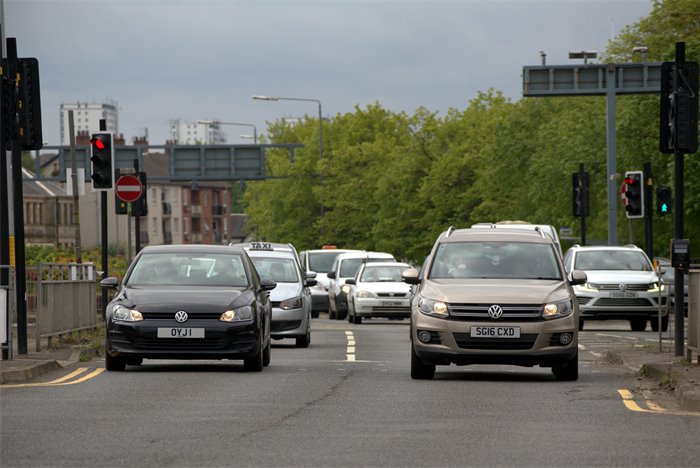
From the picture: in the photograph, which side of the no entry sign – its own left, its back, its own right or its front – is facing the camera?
front

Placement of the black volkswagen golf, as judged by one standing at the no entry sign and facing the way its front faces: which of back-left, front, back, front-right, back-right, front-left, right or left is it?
front

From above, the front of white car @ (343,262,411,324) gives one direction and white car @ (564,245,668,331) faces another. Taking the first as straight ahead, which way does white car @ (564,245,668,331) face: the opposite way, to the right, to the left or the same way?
the same way

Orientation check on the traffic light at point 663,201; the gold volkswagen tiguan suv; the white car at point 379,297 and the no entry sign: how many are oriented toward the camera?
4

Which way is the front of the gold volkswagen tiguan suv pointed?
toward the camera

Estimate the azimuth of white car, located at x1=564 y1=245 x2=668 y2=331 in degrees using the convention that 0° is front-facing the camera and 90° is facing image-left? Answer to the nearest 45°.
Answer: approximately 0°

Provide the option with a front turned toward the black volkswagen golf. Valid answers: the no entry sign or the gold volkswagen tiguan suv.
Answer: the no entry sign

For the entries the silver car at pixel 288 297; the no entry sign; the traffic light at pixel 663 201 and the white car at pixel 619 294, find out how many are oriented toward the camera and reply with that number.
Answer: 4

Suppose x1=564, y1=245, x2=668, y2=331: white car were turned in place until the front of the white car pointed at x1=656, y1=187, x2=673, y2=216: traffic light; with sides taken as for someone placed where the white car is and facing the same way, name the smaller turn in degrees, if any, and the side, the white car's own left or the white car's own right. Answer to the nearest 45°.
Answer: approximately 180°

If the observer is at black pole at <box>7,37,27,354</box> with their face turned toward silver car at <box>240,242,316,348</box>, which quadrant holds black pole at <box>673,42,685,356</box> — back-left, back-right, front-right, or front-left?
front-right

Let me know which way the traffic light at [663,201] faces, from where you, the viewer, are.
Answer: facing the viewer

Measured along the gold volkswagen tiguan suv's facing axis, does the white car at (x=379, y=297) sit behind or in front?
behind

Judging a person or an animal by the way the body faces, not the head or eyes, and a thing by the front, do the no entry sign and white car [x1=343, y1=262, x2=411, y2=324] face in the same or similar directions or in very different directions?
same or similar directions

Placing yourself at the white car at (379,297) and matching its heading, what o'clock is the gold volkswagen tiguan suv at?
The gold volkswagen tiguan suv is roughly at 12 o'clock from the white car.

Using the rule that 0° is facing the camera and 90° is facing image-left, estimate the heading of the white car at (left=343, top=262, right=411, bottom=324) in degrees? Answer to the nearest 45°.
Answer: approximately 0°

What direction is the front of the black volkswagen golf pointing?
toward the camera

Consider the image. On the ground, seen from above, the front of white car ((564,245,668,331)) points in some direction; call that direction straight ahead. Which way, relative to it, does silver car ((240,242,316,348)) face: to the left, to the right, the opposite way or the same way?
the same way
